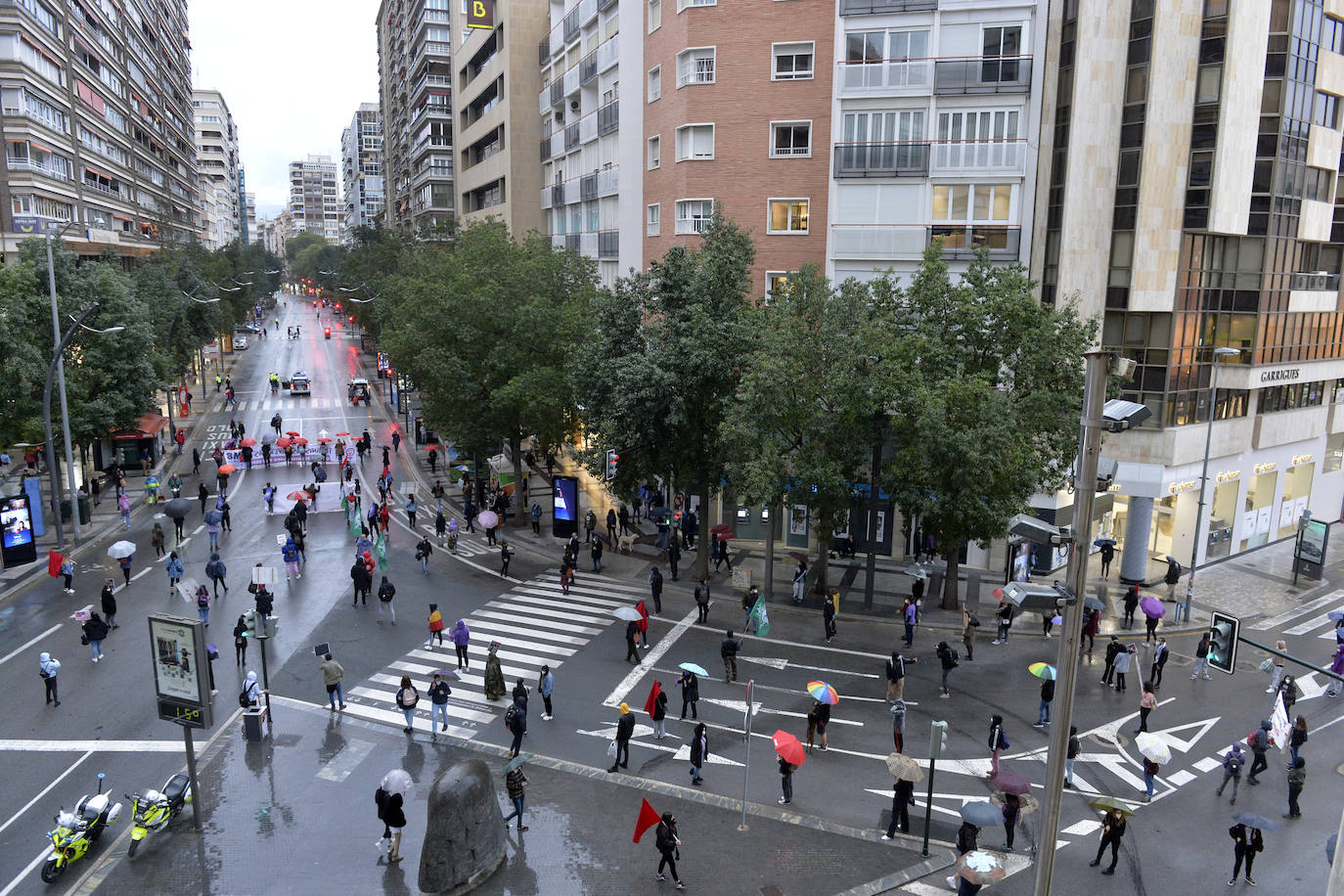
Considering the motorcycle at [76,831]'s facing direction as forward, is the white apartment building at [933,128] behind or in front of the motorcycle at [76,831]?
behind

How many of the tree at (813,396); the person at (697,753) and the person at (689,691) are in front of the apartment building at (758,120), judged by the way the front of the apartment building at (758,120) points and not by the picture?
3

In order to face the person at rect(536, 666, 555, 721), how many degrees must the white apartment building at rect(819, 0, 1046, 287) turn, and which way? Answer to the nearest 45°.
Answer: approximately 45° to its right

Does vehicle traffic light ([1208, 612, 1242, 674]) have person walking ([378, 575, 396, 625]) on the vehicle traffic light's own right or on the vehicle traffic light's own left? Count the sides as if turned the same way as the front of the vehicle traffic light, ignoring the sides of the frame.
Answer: on the vehicle traffic light's own right

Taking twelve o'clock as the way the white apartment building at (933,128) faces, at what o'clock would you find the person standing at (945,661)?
The person standing is roughly at 12 o'clock from the white apartment building.

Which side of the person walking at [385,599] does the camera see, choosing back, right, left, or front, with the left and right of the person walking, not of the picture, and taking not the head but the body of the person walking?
back
